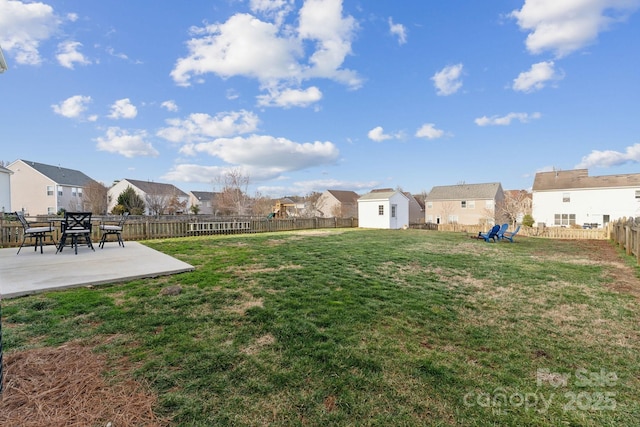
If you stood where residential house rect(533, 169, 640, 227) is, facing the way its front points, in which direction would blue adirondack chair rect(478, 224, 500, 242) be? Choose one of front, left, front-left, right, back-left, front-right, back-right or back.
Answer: back

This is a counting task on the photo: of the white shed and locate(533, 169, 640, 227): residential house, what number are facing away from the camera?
1

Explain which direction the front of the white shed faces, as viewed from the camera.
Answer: facing the viewer and to the right of the viewer

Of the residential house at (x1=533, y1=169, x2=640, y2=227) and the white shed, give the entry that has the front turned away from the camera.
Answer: the residential house

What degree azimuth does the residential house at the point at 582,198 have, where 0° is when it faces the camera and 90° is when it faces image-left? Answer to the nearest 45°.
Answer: approximately 180°

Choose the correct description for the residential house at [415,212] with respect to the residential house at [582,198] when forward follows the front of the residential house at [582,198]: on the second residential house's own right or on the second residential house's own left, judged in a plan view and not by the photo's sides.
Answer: on the second residential house's own left
